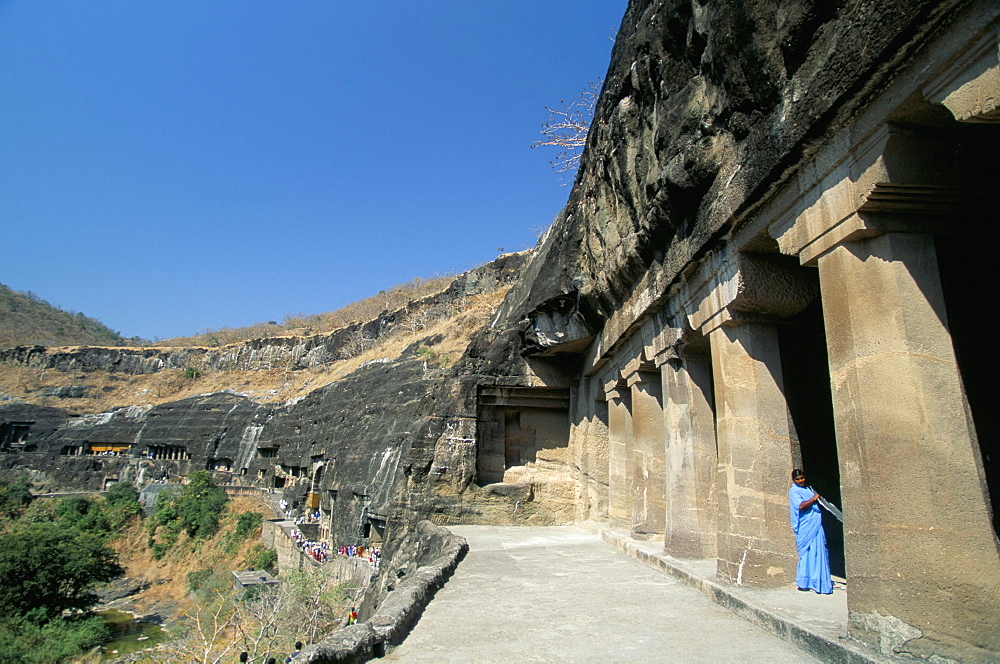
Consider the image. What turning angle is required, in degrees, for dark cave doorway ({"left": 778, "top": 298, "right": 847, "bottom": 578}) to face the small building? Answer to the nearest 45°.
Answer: approximately 90° to its right

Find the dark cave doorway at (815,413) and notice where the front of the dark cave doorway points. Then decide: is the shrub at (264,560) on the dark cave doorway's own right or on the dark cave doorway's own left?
on the dark cave doorway's own right

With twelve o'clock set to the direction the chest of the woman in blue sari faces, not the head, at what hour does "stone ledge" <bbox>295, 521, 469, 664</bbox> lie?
The stone ledge is roughly at 3 o'clock from the woman in blue sari.

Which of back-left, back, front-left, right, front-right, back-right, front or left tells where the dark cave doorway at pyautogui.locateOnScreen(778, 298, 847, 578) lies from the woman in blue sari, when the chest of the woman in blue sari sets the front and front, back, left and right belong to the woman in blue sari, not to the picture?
back-left

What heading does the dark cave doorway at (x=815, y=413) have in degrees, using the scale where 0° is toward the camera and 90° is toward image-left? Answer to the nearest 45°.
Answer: approximately 45°

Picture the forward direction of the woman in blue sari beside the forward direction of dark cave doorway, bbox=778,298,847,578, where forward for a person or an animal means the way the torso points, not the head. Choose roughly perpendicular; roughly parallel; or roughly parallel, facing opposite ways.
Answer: roughly perpendicular

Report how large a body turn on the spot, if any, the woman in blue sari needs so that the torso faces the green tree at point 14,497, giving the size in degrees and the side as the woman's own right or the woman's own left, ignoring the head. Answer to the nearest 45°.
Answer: approximately 135° to the woman's own right

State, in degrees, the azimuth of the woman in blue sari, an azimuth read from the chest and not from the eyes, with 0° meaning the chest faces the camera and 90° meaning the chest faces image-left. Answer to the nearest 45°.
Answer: approximately 315°

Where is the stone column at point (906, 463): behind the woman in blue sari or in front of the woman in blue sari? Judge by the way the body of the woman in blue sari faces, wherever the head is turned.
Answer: in front

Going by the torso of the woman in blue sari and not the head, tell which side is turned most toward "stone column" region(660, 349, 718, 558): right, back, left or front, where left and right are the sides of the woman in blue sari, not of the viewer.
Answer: back

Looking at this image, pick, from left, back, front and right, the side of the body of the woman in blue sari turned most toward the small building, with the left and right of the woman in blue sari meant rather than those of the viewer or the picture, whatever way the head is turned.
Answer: back

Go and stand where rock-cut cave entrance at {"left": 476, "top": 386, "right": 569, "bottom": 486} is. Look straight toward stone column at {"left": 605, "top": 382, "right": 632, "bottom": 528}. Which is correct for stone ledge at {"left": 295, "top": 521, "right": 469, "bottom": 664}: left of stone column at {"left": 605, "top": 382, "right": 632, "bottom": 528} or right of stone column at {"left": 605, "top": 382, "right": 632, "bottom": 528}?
right

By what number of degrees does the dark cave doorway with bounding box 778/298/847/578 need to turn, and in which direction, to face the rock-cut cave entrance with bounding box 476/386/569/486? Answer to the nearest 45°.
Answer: approximately 90° to its right
